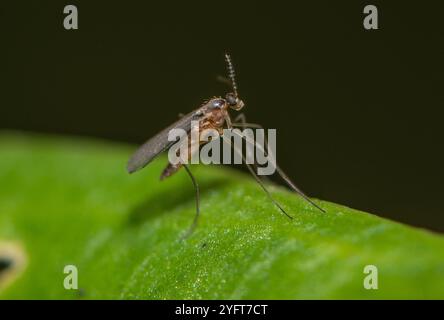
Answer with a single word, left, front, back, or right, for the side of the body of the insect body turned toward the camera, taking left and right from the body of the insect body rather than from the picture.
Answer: right
